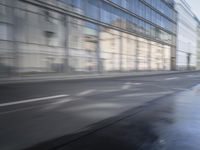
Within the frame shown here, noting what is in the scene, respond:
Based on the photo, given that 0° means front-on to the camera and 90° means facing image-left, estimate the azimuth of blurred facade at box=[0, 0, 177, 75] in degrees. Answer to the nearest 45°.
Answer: approximately 315°
